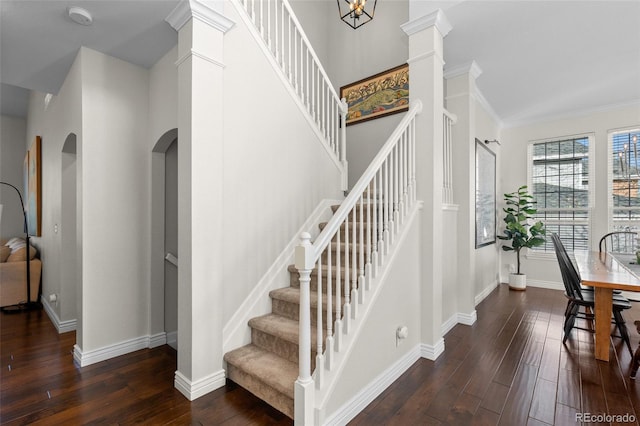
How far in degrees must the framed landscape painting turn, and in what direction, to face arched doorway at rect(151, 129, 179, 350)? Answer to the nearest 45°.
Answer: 0° — it already faces it

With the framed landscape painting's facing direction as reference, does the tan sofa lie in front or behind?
in front

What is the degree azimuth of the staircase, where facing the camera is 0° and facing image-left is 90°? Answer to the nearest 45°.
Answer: approximately 45°

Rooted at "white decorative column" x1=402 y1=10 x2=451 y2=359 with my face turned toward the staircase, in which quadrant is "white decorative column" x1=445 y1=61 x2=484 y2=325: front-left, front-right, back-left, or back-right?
back-right

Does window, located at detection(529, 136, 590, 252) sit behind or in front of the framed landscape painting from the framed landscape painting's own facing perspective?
behind

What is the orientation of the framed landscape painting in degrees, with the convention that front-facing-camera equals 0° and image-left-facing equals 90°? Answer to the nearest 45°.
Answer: approximately 45°

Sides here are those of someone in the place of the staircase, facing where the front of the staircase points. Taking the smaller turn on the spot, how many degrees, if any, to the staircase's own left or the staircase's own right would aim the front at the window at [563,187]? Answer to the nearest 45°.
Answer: approximately 180°

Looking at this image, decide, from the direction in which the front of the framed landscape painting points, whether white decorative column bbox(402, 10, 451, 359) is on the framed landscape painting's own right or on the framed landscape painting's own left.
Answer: on the framed landscape painting's own left

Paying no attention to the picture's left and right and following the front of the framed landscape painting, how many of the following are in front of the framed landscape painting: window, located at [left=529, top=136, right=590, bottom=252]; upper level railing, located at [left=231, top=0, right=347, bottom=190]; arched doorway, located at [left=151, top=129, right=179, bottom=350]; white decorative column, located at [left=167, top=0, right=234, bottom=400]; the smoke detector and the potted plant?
4

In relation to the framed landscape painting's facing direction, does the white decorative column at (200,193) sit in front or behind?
in front

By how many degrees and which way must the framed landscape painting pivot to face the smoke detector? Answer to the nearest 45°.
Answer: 0° — it already faces it
